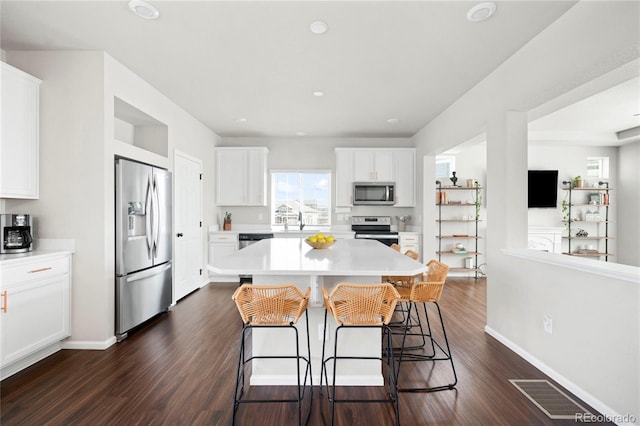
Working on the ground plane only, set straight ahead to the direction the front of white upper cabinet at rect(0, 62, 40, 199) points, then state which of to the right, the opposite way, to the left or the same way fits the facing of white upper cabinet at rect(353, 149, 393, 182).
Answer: to the right

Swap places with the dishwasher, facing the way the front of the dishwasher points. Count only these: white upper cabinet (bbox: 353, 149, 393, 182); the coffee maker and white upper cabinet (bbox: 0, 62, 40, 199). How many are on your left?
1

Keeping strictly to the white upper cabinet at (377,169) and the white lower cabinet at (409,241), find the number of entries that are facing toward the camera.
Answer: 2

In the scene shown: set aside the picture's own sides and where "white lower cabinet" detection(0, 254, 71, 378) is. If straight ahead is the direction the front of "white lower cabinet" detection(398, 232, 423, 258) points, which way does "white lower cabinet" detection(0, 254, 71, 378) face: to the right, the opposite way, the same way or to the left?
to the left

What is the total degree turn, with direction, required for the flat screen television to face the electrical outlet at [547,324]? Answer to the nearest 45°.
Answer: approximately 45° to its right

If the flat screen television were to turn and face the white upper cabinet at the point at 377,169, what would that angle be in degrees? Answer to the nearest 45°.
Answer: approximately 90° to its right

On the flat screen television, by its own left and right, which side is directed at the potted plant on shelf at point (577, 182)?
left

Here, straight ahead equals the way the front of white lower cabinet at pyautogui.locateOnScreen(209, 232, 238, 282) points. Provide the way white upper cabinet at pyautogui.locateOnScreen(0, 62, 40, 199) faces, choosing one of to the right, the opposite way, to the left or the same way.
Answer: to the left

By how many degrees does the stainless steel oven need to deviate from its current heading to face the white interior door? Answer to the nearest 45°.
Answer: approximately 45° to its right

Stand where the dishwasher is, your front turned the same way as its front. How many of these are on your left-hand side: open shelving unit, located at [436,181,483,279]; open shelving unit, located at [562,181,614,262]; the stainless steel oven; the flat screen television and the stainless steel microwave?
5

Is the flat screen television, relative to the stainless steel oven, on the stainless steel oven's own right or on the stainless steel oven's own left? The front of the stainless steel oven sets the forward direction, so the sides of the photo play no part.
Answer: on the stainless steel oven's own left

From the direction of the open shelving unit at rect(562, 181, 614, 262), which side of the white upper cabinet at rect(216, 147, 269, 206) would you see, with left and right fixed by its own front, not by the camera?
left

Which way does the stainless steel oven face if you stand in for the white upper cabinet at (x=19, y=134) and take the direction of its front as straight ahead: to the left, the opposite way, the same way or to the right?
to the right
